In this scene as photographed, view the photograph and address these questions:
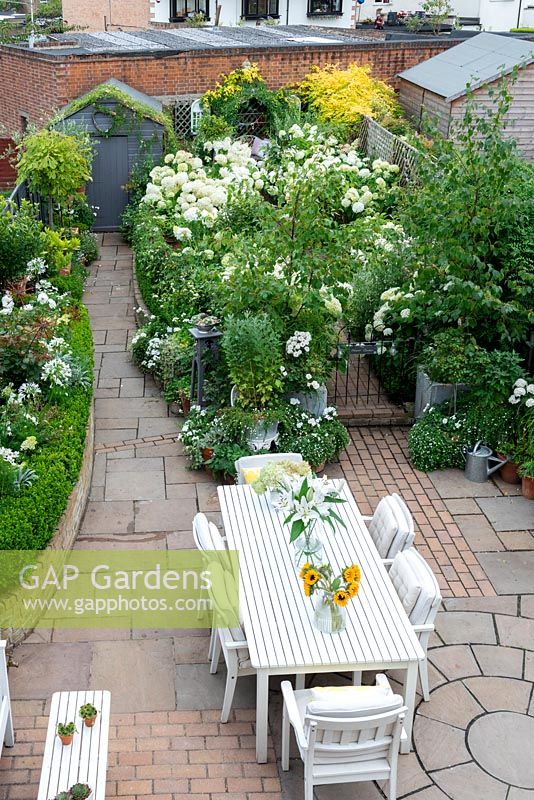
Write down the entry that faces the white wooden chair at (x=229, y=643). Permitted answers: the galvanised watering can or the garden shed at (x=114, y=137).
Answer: the garden shed

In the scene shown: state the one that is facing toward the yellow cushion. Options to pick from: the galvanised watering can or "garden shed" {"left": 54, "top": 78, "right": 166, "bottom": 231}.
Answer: the garden shed

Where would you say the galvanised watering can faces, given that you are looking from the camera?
facing to the right of the viewer

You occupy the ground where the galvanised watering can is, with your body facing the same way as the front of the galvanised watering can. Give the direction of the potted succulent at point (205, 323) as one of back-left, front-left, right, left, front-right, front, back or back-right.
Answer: back

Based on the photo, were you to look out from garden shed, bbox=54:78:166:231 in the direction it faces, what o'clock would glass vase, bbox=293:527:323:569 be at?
The glass vase is roughly at 12 o'clock from the garden shed.

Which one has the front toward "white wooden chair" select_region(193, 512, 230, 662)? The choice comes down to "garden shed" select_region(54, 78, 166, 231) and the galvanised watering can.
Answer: the garden shed

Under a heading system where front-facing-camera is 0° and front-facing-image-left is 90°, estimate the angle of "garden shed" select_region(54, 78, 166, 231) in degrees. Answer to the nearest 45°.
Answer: approximately 0°

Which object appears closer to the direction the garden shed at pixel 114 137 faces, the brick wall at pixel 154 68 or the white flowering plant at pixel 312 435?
the white flowering plant

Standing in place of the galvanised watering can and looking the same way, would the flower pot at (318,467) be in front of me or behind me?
behind

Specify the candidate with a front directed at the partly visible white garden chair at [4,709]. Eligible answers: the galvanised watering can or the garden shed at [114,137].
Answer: the garden shed
